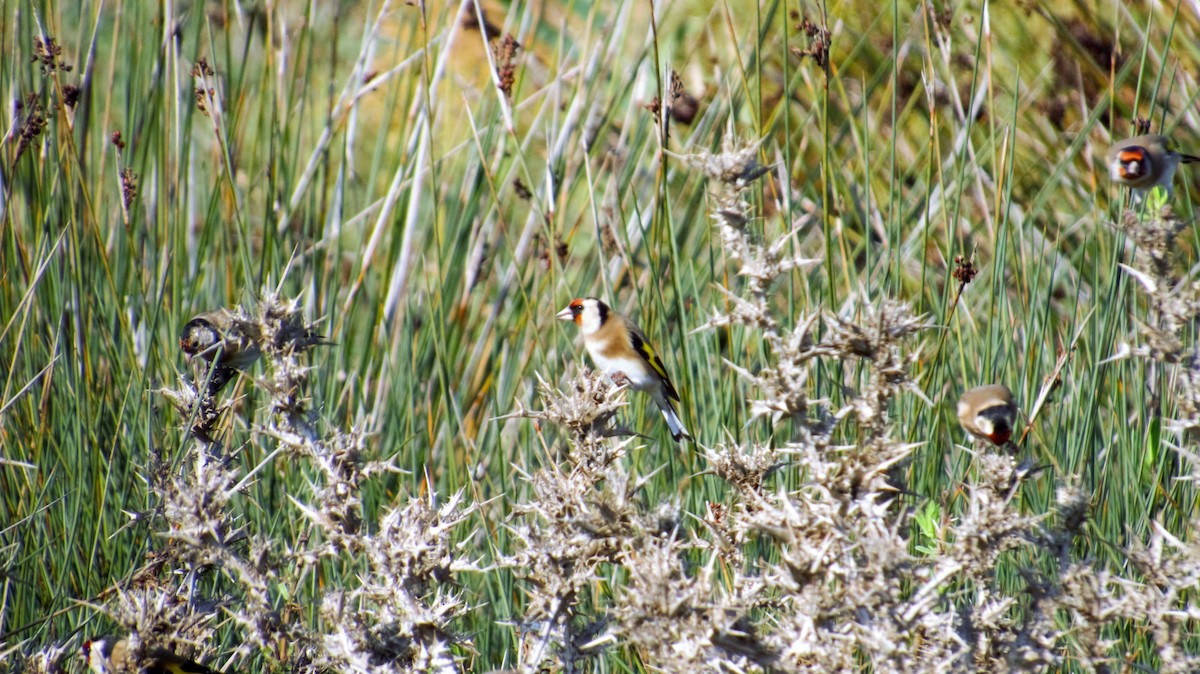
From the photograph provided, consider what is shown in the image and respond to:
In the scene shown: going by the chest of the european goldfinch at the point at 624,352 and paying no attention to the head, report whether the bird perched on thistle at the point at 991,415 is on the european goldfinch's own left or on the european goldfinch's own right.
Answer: on the european goldfinch's own left

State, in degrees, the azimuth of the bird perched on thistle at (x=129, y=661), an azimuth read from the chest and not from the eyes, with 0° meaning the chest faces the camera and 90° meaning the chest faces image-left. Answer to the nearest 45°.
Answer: approximately 90°

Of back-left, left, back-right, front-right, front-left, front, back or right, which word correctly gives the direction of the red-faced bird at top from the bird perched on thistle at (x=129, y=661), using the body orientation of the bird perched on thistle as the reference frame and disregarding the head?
back

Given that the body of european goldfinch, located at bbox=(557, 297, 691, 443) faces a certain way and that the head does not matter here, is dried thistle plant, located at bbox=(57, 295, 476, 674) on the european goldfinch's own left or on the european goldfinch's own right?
on the european goldfinch's own left

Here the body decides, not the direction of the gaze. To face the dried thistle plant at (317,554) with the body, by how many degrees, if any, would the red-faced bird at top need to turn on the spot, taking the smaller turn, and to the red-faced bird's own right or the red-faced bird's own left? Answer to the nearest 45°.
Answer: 0° — it already faces it

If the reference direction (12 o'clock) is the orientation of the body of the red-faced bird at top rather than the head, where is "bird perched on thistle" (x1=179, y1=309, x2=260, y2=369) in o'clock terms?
The bird perched on thistle is roughly at 1 o'clock from the red-faced bird at top.

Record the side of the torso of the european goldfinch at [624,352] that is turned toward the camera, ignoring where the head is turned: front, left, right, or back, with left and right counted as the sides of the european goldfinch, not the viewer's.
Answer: left
